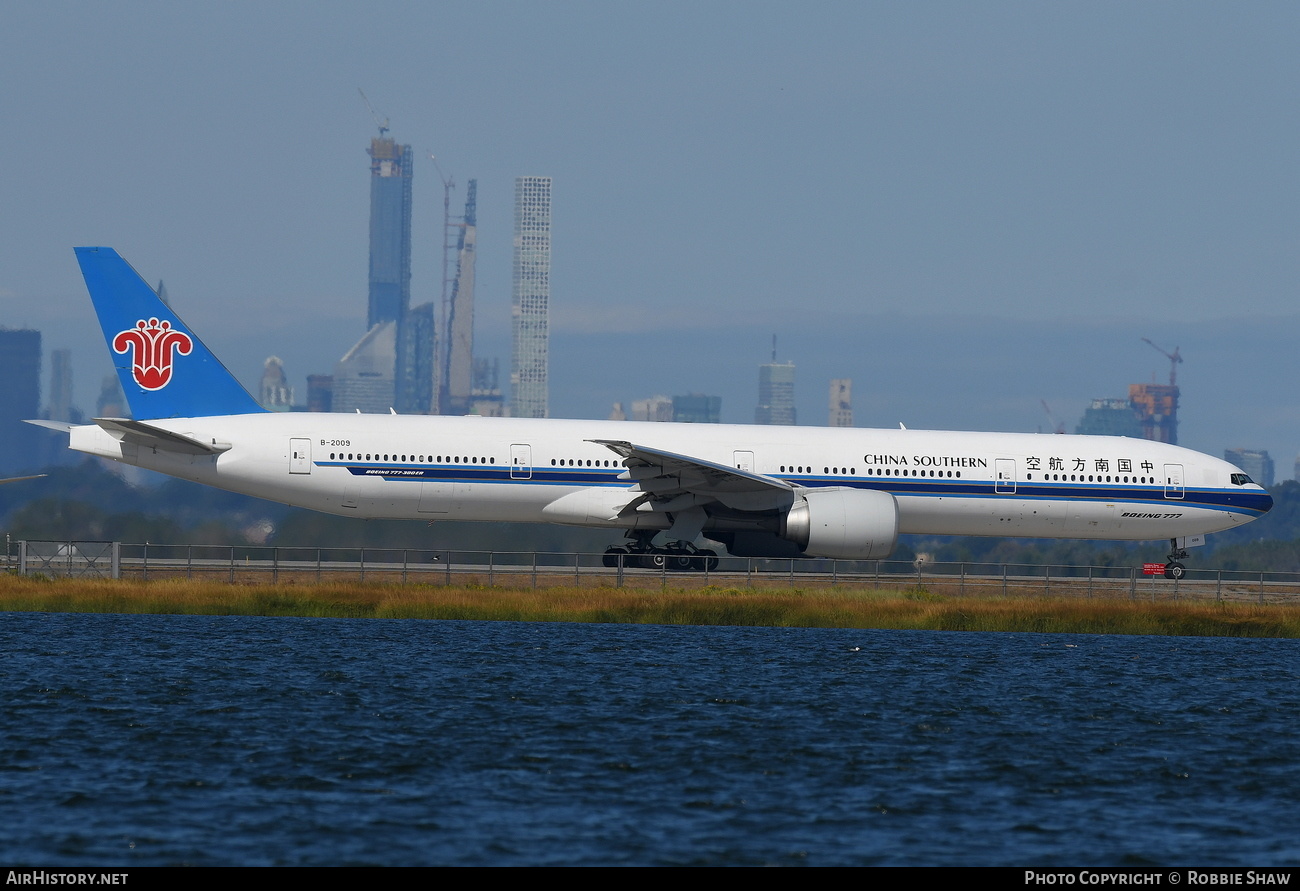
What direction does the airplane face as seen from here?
to the viewer's right
